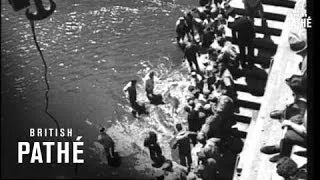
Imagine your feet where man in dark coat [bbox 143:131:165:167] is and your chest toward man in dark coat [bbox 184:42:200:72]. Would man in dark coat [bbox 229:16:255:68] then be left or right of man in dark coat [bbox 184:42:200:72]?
right

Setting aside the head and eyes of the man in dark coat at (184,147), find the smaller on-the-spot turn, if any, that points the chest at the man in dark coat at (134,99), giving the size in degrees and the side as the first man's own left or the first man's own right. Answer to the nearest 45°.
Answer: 0° — they already face them

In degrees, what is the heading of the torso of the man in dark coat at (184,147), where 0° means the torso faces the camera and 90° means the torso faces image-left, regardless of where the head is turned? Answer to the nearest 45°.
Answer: approximately 135°

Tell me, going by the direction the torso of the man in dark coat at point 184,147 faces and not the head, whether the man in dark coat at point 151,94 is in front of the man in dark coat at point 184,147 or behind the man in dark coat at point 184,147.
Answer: in front

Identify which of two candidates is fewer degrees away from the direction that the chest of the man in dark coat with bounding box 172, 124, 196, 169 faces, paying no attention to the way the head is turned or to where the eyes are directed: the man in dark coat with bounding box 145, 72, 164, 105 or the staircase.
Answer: the man in dark coat

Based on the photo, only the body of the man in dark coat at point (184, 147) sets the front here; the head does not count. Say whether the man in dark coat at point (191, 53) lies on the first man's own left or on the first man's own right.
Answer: on the first man's own right
